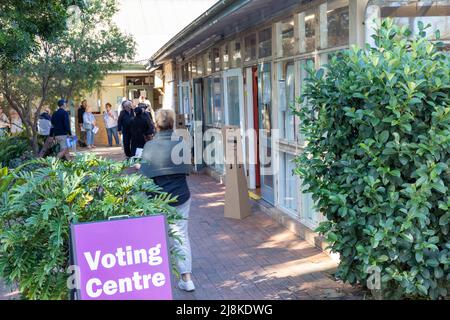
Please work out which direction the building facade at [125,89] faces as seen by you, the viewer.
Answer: facing the viewer

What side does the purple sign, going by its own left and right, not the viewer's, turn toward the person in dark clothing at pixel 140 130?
back

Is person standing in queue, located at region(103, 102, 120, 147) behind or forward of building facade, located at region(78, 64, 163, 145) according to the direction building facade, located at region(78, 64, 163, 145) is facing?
forward

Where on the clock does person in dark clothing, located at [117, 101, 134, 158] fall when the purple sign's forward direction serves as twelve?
The person in dark clothing is roughly at 6 o'clock from the purple sign.

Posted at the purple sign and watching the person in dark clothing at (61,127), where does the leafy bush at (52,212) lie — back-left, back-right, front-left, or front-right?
front-left

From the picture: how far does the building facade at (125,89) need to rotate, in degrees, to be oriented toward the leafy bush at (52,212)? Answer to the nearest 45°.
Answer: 0° — it already faces it

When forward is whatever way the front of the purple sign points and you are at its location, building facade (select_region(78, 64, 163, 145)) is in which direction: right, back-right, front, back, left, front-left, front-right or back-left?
back

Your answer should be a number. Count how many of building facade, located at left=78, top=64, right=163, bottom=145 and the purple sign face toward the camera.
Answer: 2

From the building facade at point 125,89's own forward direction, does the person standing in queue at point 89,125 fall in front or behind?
in front

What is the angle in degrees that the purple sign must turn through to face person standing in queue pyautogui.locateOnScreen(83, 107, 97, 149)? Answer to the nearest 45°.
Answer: approximately 180°

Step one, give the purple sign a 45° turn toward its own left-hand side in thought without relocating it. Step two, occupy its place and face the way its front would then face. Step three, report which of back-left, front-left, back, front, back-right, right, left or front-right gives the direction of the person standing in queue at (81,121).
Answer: back-left

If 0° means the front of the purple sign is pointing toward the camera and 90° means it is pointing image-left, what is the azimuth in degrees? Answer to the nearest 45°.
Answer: approximately 0°

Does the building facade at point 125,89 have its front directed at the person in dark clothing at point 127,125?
yes

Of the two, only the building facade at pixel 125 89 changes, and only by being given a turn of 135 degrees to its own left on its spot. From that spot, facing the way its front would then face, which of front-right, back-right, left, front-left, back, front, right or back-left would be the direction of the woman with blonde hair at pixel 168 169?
back-right

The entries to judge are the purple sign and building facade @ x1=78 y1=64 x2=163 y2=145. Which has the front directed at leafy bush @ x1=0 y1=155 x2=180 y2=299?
the building facade

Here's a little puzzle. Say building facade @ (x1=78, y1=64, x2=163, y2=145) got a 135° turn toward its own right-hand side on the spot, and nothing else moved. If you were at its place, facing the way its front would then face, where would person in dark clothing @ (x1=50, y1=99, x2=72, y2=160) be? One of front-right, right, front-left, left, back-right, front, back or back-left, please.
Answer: back-left

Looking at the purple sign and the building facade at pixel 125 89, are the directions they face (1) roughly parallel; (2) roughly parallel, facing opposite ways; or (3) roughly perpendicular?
roughly parallel
